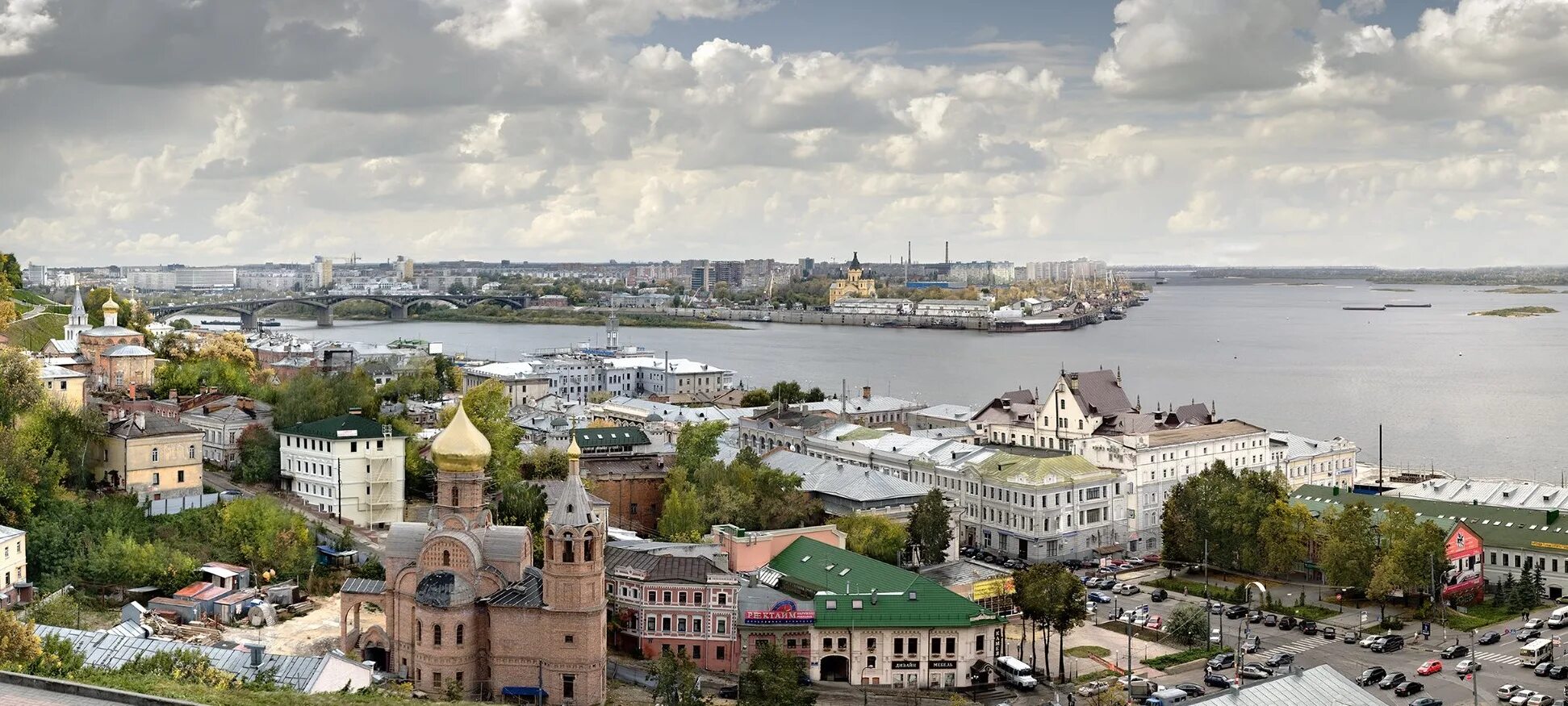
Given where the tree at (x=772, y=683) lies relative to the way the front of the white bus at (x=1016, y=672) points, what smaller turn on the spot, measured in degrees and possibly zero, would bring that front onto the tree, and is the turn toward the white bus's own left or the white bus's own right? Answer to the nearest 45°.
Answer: approximately 90° to the white bus's own right

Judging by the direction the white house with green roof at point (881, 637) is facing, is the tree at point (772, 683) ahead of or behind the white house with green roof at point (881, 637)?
ahead

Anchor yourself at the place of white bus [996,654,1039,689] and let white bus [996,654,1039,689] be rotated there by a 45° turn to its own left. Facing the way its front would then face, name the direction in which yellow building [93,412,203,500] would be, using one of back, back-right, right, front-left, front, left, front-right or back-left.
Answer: back

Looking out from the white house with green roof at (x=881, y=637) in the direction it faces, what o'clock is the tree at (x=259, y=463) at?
The tree is roughly at 4 o'clock from the white house with green roof.

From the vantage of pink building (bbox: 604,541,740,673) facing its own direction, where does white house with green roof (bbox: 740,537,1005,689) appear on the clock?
The white house with green roof is roughly at 9 o'clock from the pink building.

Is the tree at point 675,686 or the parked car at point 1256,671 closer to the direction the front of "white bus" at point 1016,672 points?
the parked car

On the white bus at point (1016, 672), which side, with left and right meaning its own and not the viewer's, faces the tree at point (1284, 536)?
left

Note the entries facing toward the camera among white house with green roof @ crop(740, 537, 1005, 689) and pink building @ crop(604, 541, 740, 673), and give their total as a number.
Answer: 2

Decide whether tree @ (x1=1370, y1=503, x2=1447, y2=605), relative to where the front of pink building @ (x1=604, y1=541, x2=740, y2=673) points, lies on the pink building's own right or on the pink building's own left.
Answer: on the pink building's own left

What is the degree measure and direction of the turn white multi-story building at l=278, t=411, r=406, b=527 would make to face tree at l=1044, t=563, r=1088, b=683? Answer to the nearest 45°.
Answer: approximately 90° to its left

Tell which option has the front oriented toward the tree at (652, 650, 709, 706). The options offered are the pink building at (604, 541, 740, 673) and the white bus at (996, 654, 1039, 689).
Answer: the pink building
